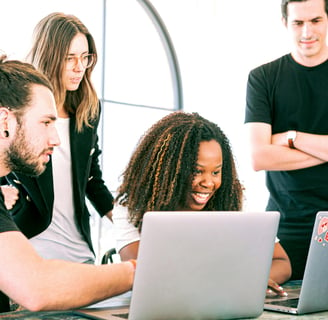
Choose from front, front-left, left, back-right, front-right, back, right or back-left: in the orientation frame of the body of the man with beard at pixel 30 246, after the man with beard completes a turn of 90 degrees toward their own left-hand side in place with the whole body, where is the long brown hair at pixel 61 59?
front

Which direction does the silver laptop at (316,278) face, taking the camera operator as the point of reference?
facing away from the viewer and to the left of the viewer

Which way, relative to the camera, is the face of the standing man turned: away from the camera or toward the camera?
toward the camera

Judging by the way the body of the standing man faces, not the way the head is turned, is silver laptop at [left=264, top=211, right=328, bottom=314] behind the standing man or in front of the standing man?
in front

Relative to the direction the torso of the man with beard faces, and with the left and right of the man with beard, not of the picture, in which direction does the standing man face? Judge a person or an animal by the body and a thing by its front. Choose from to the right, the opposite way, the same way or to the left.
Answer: to the right

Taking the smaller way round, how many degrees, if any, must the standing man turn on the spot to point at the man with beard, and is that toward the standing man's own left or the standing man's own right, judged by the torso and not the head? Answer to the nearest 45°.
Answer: approximately 45° to the standing man's own right

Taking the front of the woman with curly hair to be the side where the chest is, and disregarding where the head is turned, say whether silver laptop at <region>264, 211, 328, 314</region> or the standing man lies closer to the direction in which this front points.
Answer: the silver laptop

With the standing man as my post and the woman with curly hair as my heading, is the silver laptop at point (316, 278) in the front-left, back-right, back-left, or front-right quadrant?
front-left

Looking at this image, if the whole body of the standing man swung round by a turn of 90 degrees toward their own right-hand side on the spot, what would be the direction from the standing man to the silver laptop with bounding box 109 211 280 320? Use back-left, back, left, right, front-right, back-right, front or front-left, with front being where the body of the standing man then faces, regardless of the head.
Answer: left

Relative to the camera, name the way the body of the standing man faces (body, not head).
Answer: toward the camera

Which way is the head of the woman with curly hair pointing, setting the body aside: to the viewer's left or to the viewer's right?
to the viewer's right

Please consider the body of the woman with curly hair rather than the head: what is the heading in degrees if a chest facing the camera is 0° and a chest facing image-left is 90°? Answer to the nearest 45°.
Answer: approximately 315°

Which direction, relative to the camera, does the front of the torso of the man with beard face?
to the viewer's right

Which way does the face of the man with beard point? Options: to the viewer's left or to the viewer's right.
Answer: to the viewer's right

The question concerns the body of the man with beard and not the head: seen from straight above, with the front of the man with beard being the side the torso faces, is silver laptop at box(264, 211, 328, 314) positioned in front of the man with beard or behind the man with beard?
in front

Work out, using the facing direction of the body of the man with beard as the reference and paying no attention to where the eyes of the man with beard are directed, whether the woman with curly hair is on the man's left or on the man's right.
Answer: on the man's left
